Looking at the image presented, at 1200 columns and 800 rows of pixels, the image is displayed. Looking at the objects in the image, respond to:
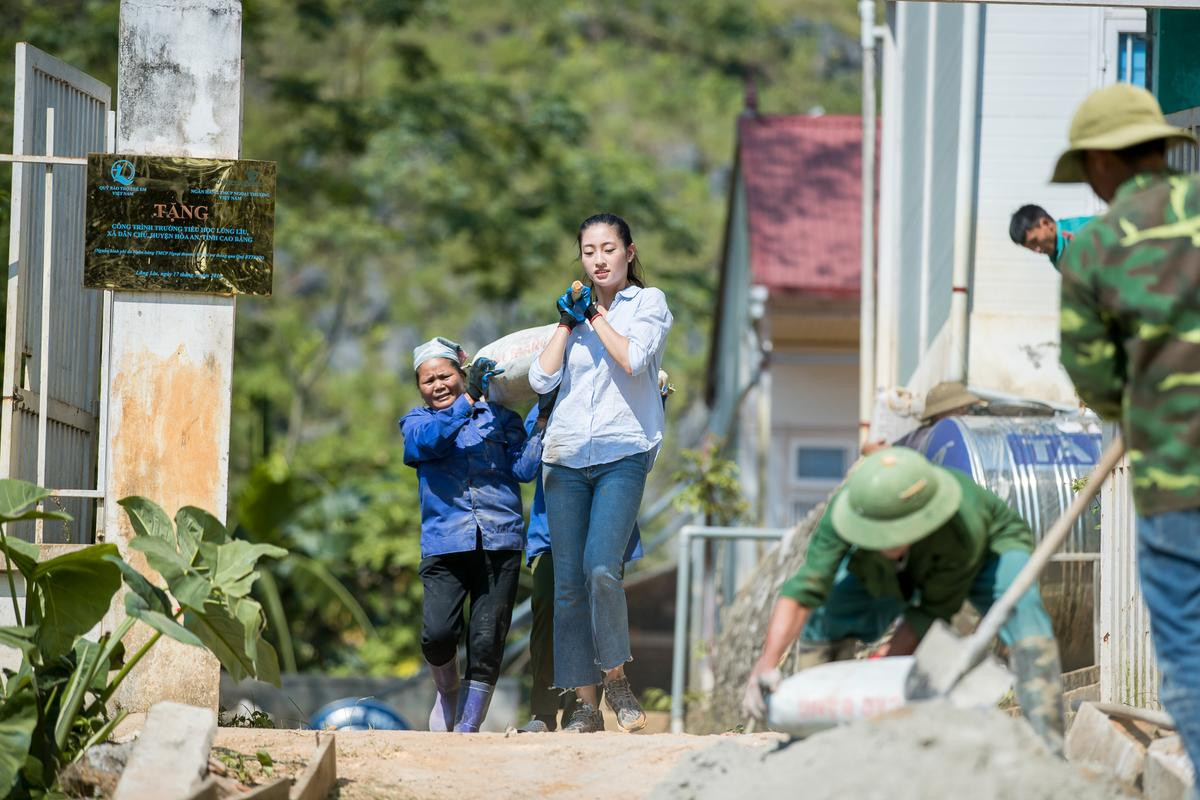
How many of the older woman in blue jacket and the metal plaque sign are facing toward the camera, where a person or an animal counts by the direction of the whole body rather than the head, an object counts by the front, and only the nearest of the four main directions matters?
2

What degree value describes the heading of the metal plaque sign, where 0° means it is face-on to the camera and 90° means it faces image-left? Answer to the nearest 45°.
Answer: approximately 0°

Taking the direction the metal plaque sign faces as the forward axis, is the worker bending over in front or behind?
in front

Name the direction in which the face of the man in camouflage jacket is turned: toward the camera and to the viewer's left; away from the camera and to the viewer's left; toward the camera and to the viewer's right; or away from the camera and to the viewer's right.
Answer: away from the camera and to the viewer's left

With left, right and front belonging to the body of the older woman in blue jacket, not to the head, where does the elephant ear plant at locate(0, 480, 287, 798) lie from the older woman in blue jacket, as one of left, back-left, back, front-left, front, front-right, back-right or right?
front-right

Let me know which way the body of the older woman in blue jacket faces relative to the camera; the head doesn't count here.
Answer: toward the camera

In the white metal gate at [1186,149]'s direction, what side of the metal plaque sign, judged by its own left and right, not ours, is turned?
left

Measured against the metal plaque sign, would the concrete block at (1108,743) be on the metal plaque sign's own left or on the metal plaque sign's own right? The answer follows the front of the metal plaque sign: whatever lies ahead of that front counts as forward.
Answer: on the metal plaque sign's own left

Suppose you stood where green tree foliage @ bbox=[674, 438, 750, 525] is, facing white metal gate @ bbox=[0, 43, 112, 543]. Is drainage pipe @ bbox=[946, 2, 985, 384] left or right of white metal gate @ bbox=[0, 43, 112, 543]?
left

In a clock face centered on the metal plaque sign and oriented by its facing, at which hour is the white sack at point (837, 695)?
The white sack is roughly at 11 o'clock from the metal plaque sign.

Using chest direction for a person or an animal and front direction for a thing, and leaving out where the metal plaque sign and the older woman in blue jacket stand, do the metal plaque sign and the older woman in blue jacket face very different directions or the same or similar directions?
same or similar directions

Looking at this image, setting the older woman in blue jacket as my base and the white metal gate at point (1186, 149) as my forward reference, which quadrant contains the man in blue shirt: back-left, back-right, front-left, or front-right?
front-left

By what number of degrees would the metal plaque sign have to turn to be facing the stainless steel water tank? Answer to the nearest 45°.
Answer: approximately 90° to its left

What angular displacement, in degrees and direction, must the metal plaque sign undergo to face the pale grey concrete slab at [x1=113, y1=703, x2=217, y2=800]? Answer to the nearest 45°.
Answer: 0° — it already faces it

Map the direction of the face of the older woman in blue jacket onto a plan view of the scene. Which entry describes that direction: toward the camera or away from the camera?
toward the camera
